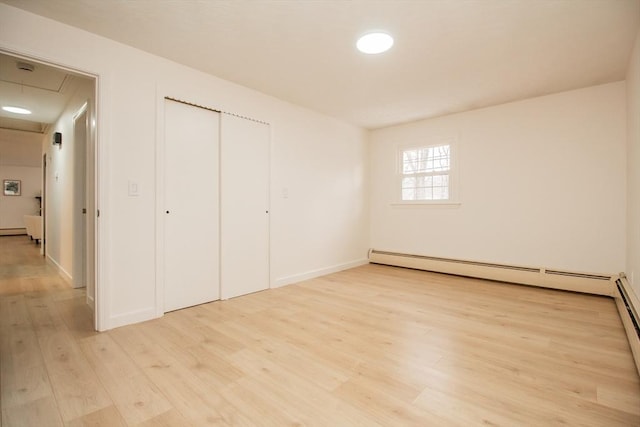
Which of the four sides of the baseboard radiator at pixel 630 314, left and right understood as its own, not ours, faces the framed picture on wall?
front

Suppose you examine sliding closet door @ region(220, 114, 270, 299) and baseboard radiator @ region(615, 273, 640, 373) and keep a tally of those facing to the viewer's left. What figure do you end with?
1

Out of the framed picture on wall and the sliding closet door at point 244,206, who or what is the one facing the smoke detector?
the framed picture on wall

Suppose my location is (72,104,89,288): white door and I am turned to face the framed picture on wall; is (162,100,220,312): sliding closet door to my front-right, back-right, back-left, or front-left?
back-right

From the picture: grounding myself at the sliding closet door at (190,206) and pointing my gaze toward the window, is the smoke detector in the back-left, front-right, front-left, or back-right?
back-left

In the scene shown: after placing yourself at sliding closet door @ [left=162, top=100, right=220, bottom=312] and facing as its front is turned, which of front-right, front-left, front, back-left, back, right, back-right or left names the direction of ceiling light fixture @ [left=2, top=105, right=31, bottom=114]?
back

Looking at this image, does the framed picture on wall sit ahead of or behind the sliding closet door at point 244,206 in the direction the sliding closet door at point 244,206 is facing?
behind

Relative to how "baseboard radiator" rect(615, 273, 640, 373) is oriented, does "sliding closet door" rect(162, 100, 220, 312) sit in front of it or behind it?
in front

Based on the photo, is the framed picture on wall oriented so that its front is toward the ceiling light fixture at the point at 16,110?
yes

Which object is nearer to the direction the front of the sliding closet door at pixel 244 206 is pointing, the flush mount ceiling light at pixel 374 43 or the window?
the flush mount ceiling light

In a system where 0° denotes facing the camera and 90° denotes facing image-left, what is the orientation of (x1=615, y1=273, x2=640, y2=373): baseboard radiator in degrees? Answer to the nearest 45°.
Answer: approximately 90°

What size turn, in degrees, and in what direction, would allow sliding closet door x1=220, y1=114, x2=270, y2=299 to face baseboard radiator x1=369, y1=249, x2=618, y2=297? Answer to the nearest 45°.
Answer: approximately 45° to its left

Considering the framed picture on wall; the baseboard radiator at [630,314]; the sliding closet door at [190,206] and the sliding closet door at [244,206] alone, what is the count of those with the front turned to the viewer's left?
1

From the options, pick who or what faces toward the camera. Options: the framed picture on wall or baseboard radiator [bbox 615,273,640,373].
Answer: the framed picture on wall

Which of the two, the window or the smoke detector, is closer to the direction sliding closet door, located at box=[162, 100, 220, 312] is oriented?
the window

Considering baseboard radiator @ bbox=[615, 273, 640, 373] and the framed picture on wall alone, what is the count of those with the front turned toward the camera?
1

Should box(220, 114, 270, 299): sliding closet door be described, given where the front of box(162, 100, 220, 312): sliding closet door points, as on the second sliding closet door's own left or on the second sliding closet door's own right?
on the second sliding closet door's own left

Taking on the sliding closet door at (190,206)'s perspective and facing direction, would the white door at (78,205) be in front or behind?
behind

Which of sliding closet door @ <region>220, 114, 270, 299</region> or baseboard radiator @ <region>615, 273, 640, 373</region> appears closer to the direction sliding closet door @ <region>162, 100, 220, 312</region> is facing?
the baseboard radiator

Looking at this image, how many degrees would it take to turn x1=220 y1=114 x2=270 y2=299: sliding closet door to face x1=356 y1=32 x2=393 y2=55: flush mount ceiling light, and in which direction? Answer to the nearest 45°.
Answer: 0° — it already faces it
